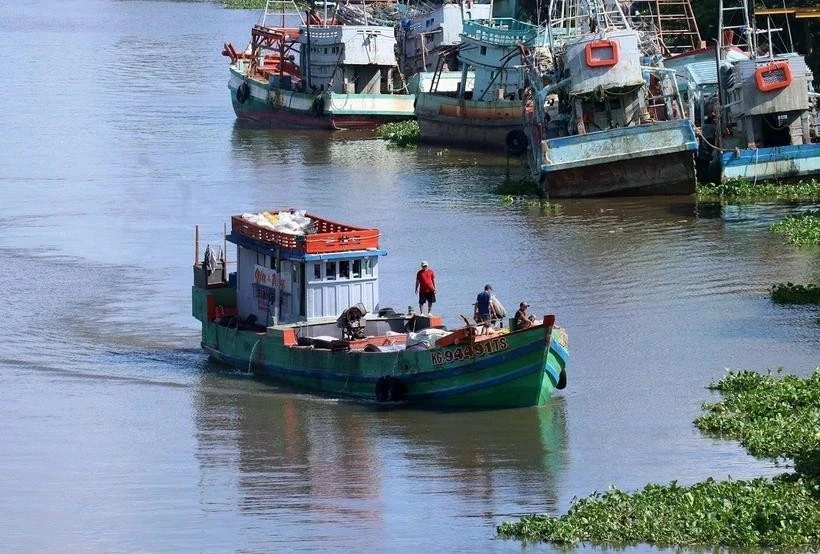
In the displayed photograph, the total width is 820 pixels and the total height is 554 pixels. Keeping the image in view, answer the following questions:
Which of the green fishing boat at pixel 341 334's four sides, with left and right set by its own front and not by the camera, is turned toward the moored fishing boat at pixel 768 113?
left

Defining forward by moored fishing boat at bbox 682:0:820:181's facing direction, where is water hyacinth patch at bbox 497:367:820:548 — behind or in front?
behind

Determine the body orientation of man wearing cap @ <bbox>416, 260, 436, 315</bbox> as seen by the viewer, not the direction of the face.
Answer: toward the camera

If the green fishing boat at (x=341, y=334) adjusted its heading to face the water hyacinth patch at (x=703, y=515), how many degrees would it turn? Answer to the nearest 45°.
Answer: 0° — it already faces it

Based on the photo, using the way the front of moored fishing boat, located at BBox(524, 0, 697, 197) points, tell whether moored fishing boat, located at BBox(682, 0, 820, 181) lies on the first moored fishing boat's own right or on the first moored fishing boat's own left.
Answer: on the first moored fishing boat's own right

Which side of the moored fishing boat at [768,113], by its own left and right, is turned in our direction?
back

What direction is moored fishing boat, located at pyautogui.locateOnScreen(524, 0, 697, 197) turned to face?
away from the camera

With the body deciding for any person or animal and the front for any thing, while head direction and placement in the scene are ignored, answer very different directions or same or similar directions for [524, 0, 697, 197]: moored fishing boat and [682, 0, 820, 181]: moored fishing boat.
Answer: same or similar directions
